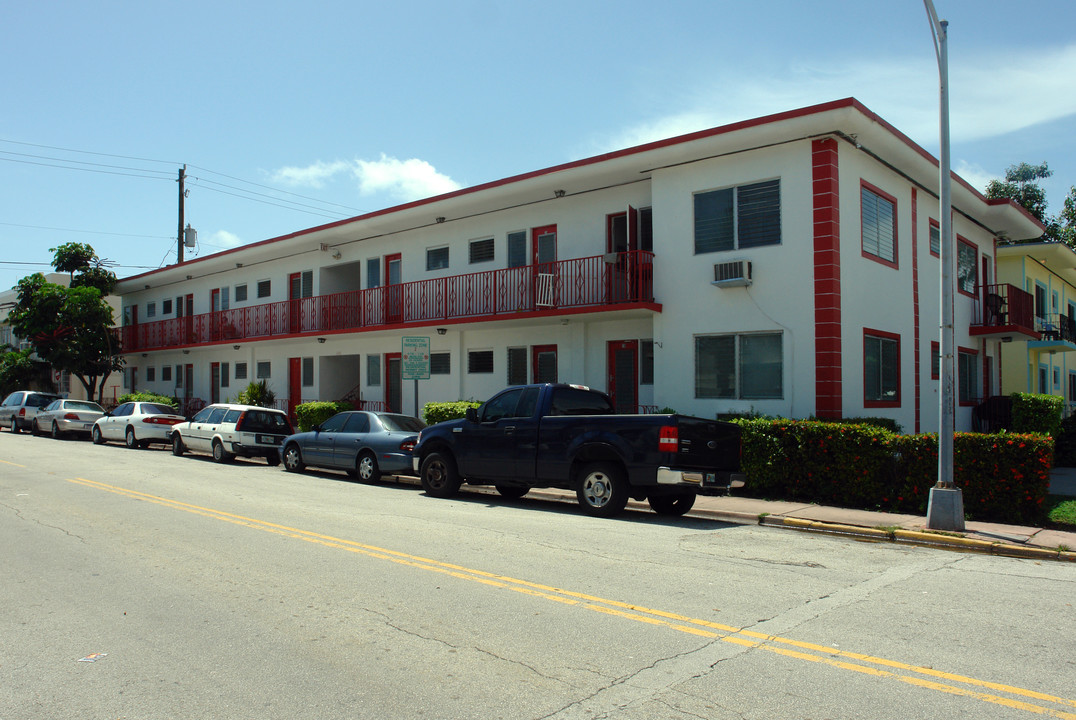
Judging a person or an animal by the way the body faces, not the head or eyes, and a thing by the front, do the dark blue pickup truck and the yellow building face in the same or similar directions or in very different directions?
very different directions

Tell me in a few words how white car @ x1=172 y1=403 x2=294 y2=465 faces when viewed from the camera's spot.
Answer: facing away from the viewer and to the left of the viewer

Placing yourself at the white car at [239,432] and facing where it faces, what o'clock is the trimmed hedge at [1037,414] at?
The trimmed hedge is roughly at 5 o'clock from the white car.

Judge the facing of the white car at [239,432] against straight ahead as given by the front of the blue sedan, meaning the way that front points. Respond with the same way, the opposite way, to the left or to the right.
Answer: the same way

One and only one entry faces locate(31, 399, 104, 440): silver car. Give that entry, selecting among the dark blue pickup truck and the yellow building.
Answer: the dark blue pickup truck

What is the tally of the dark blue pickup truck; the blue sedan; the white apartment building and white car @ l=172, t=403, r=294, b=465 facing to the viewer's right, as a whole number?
0

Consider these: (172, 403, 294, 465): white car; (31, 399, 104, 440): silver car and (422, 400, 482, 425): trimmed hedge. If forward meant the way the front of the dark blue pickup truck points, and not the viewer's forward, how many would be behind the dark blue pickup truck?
0

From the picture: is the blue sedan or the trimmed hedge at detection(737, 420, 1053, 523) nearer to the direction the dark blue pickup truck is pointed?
the blue sedan

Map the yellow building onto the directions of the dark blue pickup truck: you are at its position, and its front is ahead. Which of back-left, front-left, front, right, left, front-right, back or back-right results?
right

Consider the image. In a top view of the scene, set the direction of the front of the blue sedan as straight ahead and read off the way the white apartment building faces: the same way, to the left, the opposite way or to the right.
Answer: to the left

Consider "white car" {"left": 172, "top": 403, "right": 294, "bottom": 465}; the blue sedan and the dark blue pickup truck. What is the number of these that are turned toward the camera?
0

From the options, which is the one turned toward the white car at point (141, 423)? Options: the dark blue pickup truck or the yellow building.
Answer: the dark blue pickup truck

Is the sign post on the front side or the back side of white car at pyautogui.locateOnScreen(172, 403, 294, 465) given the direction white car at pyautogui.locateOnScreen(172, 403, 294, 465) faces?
on the back side

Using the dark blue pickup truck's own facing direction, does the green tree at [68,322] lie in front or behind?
in front

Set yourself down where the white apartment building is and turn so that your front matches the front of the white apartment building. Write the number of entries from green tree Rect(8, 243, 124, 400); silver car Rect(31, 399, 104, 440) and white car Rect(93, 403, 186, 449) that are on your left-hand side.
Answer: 0

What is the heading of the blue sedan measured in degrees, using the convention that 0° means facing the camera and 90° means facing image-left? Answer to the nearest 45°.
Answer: approximately 135°

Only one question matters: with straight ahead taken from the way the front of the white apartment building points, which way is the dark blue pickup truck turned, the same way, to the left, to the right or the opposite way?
to the right
